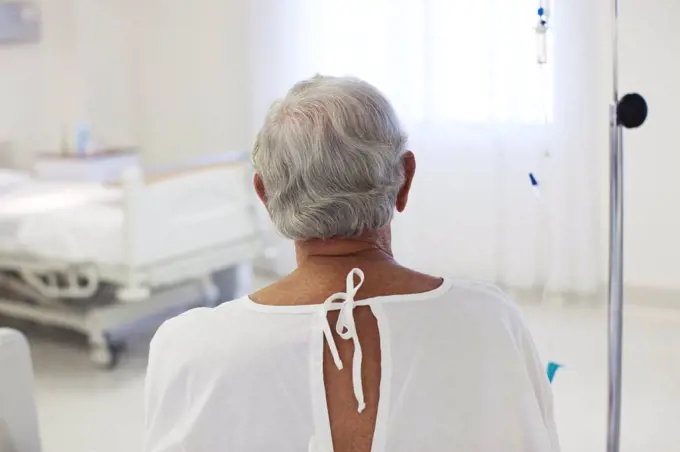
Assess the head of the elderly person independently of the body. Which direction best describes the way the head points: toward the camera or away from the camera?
away from the camera

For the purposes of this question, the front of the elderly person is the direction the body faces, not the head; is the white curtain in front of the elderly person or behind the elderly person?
in front

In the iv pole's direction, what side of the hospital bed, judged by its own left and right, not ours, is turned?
front

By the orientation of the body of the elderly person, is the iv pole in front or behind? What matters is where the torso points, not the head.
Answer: in front

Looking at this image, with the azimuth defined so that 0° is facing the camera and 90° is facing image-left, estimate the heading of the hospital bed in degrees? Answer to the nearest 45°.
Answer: approximately 315°

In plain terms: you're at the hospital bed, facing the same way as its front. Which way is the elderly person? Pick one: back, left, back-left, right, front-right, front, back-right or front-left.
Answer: front-right

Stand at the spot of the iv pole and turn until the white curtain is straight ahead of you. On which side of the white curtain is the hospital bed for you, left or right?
left

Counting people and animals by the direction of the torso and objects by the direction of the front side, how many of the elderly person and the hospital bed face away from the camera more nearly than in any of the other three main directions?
1

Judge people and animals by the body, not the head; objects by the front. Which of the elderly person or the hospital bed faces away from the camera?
the elderly person

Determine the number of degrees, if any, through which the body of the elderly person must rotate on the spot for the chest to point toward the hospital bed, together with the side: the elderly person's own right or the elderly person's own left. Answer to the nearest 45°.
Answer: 0° — they already face it

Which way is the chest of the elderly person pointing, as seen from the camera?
away from the camera

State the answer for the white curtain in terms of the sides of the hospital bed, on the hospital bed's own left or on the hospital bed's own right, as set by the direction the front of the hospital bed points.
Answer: on the hospital bed's own left
